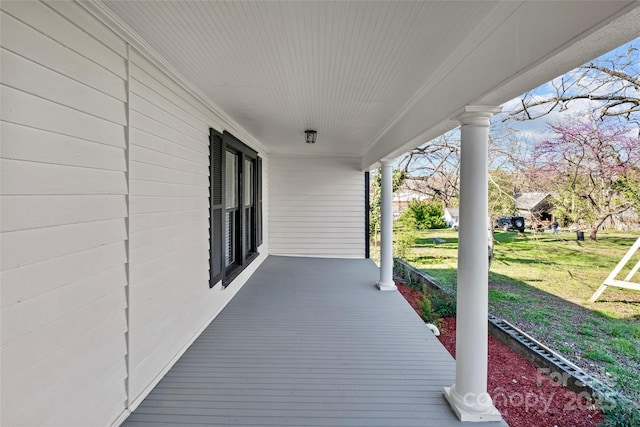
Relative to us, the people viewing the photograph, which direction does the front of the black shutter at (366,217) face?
facing to the right of the viewer

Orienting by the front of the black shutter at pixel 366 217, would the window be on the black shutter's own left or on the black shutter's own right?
on the black shutter's own right

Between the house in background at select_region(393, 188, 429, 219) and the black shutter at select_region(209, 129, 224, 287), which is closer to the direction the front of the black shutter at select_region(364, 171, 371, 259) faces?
the house in background

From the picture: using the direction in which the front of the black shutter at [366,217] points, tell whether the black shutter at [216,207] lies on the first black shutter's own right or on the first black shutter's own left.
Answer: on the first black shutter's own right

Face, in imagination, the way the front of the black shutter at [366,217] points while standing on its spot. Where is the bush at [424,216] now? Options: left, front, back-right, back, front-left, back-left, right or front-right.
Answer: front-left

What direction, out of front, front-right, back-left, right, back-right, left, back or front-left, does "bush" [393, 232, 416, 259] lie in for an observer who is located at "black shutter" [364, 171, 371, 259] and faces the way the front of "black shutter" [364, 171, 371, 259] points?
front-left
